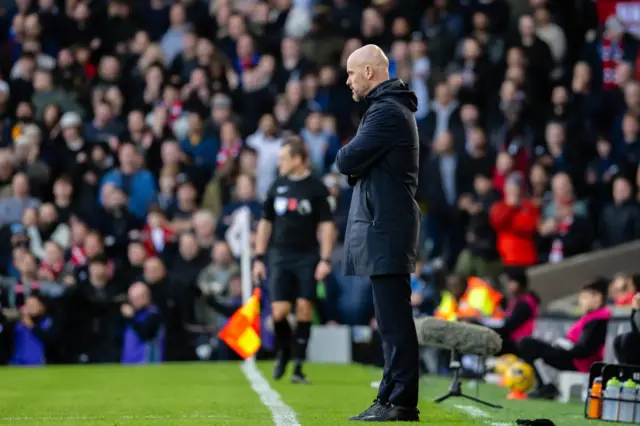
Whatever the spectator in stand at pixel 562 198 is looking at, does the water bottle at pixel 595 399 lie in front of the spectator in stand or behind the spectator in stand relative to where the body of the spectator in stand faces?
in front

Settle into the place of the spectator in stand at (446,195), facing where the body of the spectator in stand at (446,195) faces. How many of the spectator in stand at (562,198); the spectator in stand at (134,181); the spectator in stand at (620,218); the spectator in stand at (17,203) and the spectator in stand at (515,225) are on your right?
2

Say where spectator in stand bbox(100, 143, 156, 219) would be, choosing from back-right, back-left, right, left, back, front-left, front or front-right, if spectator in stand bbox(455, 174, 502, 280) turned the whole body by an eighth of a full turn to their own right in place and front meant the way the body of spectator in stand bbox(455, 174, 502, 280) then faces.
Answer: front-right

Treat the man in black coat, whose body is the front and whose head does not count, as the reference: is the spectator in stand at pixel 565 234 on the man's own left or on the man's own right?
on the man's own right

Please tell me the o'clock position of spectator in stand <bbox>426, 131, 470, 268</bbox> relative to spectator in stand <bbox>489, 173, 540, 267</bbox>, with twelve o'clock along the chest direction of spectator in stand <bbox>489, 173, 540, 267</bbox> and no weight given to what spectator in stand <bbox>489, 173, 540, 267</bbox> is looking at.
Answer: spectator in stand <bbox>426, 131, 470, 268</bbox> is roughly at 4 o'clock from spectator in stand <bbox>489, 173, 540, 267</bbox>.

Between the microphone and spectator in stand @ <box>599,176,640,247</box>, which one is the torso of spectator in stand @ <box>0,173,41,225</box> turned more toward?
the microphone

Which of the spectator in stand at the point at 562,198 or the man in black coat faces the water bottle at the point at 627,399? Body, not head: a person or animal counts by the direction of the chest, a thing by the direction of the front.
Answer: the spectator in stand

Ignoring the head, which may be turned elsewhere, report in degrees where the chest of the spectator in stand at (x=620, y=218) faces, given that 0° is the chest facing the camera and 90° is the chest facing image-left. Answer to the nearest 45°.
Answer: approximately 45°

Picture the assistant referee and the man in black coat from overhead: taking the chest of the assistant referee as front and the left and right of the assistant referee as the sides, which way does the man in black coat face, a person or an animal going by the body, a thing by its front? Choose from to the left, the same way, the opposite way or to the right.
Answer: to the right

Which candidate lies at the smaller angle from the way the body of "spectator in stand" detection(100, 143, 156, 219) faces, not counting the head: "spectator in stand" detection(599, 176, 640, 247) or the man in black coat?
the man in black coat

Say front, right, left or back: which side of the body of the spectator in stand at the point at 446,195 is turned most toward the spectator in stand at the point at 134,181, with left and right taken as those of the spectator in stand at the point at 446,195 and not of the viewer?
right

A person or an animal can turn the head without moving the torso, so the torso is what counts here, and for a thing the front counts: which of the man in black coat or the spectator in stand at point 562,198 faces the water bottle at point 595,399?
the spectator in stand
